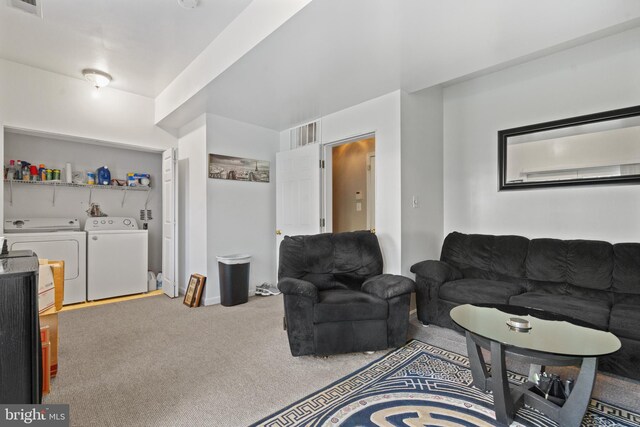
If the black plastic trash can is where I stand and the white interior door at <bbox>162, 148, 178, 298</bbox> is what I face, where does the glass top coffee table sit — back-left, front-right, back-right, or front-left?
back-left

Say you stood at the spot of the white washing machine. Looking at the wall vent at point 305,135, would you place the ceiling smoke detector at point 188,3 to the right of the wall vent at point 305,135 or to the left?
right

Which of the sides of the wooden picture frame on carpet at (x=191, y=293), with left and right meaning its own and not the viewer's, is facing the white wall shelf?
right

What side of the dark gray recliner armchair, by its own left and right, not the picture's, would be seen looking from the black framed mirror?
left
